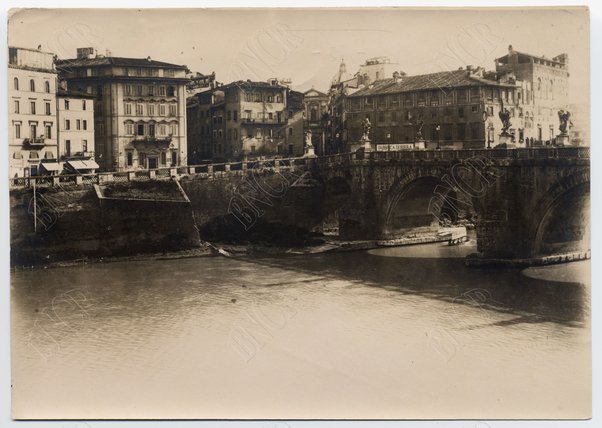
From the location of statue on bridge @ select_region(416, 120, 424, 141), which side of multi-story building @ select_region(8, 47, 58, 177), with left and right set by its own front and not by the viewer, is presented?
left

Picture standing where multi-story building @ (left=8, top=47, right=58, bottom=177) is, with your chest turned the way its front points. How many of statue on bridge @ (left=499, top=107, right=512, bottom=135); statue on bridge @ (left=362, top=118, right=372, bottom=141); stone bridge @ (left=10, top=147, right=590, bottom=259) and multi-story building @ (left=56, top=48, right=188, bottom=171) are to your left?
4

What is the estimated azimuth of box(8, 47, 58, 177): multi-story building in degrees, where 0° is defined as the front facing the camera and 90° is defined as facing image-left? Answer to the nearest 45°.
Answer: approximately 0°

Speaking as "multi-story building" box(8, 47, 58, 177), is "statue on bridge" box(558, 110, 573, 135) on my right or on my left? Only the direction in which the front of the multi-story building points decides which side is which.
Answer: on my left

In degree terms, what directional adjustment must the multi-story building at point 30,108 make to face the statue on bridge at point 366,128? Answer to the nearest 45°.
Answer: approximately 90° to its left

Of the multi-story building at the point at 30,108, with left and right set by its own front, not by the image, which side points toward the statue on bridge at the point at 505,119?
left
